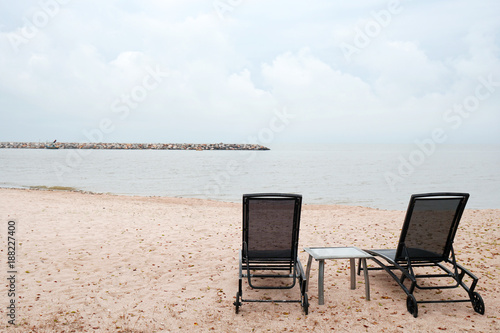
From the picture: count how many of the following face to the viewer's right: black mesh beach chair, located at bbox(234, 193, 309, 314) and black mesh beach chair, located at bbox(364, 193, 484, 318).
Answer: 0

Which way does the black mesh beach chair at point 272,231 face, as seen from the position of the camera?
facing away from the viewer

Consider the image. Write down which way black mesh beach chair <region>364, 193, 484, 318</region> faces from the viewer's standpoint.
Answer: facing away from the viewer and to the left of the viewer

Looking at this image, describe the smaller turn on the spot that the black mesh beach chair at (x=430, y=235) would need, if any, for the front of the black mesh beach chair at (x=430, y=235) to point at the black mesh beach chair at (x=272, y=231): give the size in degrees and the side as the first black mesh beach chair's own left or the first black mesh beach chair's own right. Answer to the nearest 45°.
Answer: approximately 45° to the first black mesh beach chair's own left

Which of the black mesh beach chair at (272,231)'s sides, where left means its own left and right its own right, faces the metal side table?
right

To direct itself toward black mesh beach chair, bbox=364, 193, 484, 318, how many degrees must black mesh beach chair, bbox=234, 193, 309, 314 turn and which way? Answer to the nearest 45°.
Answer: approximately 90° to its right

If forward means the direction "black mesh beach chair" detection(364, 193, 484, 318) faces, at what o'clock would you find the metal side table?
The metal side table is roughly at 10 o'clock from the black mesh beach chair.

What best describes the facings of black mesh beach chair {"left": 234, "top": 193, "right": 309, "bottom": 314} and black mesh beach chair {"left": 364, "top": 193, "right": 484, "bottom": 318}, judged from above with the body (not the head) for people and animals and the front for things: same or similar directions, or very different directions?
same or similar directions
